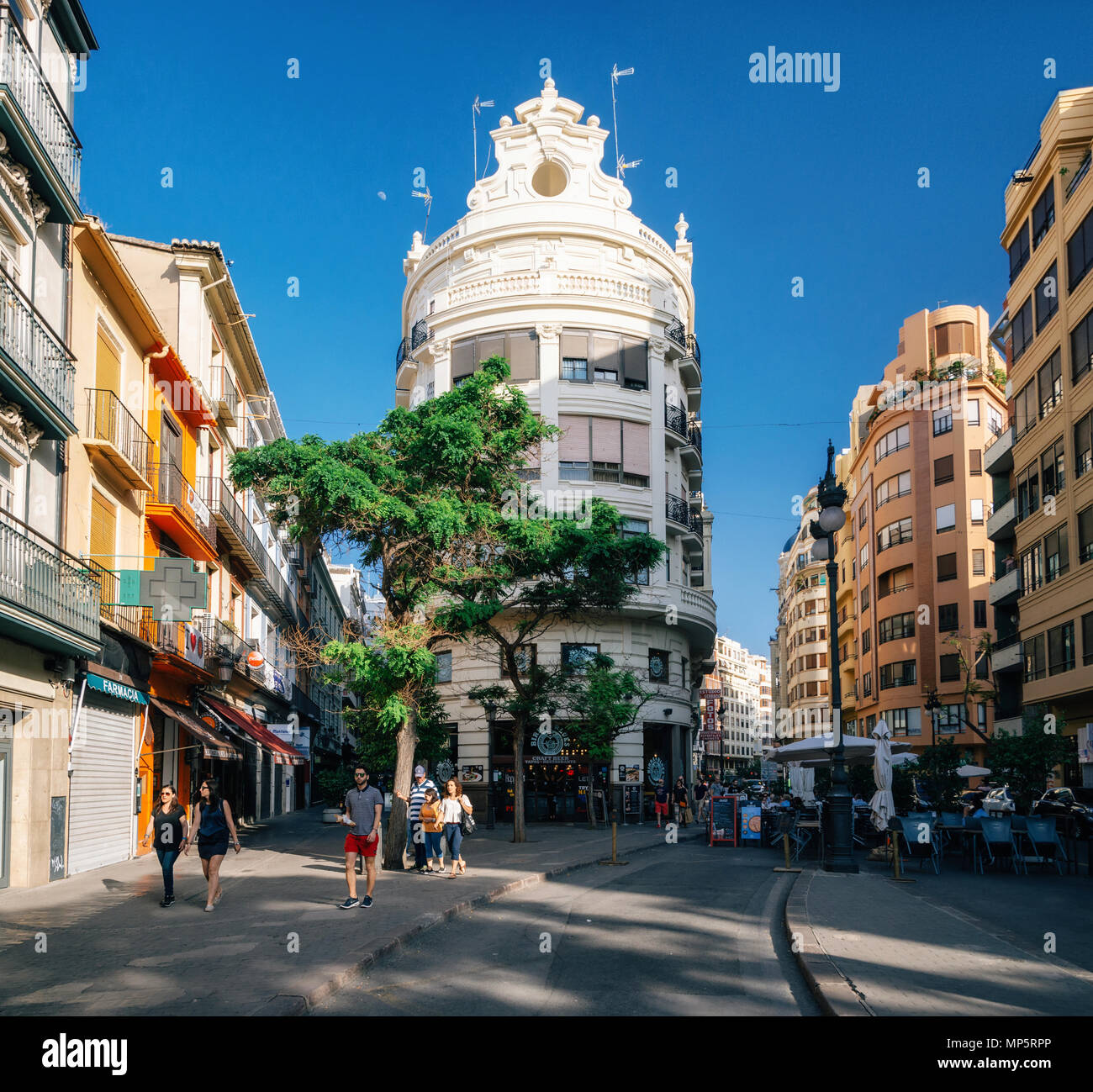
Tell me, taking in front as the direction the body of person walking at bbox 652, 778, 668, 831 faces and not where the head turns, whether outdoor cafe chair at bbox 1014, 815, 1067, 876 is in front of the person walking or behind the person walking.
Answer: in front

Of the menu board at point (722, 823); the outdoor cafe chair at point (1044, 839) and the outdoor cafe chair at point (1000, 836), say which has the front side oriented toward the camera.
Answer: the menu board

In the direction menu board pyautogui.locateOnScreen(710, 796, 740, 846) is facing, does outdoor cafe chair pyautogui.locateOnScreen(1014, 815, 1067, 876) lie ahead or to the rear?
ahead

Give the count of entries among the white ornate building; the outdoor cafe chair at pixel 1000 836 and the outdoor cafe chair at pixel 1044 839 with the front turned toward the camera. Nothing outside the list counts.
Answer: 1

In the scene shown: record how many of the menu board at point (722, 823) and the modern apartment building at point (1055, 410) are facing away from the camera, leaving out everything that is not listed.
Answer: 0

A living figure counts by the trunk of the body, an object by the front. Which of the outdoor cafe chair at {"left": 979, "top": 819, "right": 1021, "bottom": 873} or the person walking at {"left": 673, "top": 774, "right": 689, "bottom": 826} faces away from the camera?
the outdoor cafe chair

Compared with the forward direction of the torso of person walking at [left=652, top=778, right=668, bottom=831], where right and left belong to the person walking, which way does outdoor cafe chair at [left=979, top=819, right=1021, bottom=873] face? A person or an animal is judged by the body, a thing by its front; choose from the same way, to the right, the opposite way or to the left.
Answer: the opposite way

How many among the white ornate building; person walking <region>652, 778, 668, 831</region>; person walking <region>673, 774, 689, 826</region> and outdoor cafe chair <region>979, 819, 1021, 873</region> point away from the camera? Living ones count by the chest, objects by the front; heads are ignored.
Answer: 1

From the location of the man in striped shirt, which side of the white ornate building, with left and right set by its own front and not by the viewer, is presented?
front

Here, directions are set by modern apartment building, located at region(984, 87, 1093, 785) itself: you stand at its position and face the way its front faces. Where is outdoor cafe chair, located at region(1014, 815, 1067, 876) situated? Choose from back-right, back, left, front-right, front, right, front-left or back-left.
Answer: front-left
